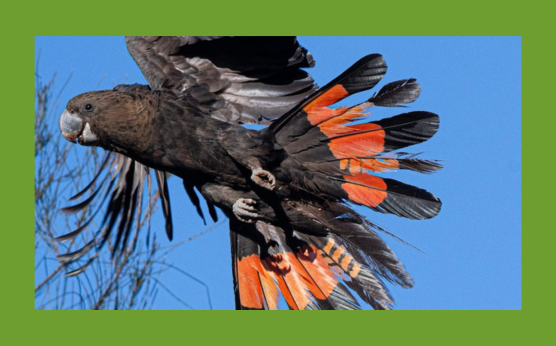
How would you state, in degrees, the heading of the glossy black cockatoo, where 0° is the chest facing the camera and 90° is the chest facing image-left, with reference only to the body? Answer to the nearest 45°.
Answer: approximately 90°
